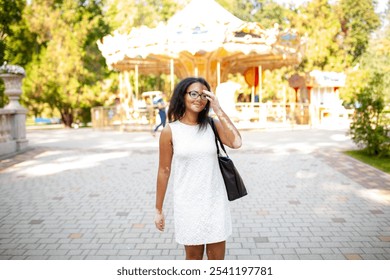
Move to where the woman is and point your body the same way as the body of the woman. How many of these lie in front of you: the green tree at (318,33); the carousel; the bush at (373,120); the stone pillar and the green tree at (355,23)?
0

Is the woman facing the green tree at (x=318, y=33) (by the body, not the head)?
no

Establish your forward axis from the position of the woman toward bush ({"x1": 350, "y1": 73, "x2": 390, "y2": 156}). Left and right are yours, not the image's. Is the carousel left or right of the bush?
left

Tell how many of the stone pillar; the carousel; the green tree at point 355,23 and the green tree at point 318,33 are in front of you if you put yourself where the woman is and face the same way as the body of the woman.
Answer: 0

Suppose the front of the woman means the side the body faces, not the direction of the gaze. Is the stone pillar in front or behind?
behind

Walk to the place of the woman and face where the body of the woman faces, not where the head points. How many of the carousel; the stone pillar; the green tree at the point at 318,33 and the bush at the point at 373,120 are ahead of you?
0

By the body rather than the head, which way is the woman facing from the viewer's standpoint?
toward the camera

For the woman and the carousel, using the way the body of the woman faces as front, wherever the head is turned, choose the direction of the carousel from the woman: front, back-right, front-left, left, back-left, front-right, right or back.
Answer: back

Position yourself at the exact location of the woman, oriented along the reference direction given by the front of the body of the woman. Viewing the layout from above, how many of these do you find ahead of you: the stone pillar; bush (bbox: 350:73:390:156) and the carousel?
0

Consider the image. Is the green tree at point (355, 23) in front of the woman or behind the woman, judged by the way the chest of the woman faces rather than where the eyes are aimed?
behind

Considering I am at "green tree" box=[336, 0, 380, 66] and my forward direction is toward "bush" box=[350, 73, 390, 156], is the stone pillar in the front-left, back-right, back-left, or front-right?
front-right

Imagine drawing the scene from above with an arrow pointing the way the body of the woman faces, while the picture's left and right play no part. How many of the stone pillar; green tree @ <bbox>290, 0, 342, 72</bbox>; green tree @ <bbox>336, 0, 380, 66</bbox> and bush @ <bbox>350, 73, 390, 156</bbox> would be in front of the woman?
0

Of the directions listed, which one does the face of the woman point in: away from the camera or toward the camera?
toward the camera

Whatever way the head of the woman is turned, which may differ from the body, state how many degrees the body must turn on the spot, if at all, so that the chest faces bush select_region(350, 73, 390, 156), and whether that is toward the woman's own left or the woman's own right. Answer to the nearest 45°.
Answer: approximately 135° to the woman's own left
